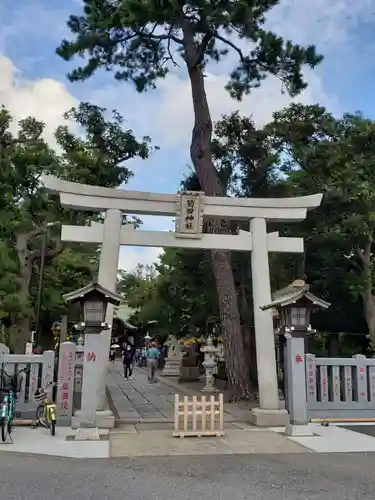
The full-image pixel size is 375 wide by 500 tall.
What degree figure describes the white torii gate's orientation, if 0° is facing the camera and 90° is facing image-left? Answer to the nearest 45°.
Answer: approximately 0°

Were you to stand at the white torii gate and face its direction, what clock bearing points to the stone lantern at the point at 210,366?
The stone lantern is roughly at 6 o'clock from the white torii gate.

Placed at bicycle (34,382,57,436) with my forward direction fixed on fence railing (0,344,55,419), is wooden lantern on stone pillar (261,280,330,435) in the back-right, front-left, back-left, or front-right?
back-right

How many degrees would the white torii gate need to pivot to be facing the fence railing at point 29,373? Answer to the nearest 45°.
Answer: approximately 90° to its right

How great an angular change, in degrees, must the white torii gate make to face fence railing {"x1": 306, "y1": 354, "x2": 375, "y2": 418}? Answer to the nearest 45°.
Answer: approximately 90° to its left
